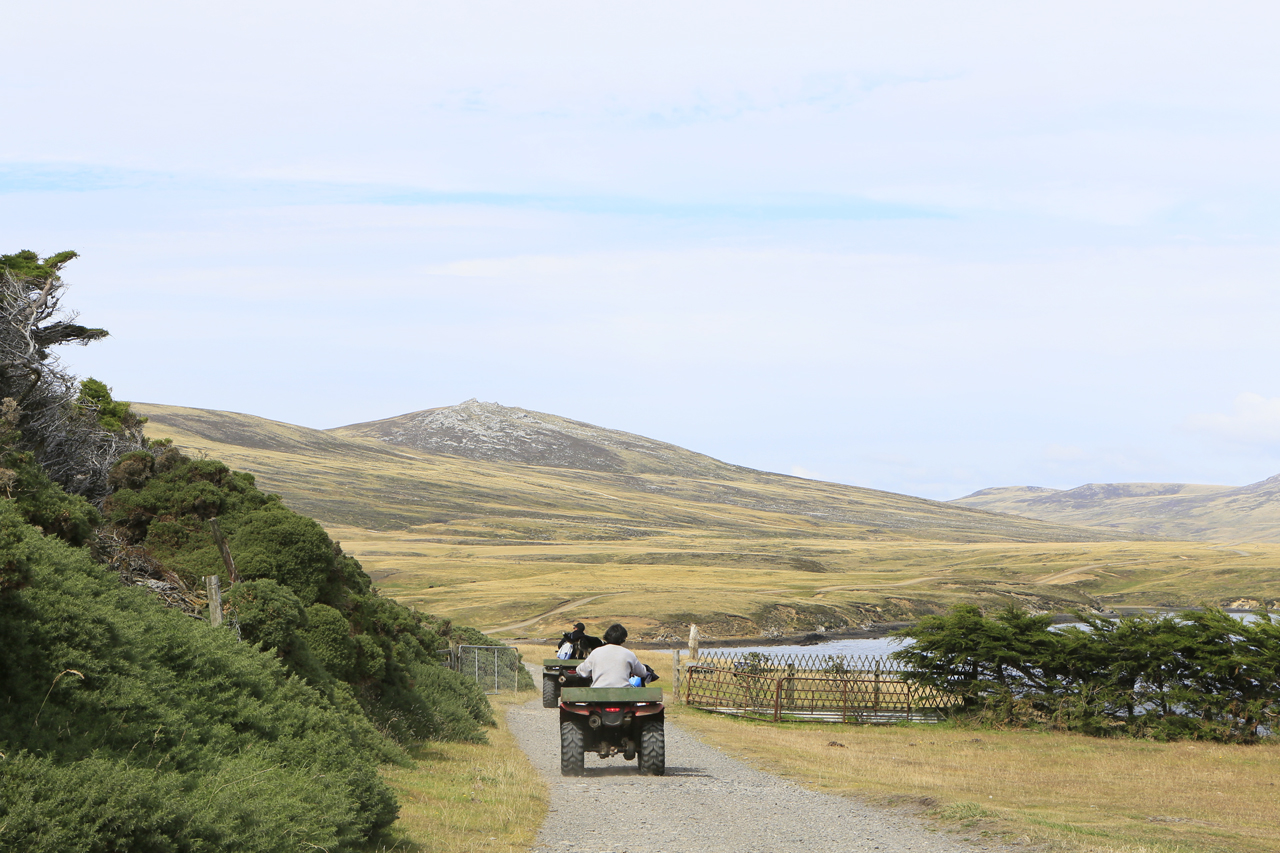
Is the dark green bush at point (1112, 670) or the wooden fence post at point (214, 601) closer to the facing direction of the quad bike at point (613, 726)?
the dark green bush

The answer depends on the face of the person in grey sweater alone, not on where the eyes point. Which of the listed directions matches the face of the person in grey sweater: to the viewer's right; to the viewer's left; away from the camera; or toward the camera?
away from the camera

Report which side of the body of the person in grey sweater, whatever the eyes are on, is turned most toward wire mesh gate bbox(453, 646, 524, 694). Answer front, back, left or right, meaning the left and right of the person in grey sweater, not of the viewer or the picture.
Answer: front

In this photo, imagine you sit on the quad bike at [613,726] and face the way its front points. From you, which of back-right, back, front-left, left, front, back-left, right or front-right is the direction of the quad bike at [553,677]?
front

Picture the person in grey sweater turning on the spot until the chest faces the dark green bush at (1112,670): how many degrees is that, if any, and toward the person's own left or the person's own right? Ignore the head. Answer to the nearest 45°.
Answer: approximately 45° to the person's own right

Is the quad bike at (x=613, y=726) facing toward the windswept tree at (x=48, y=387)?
no

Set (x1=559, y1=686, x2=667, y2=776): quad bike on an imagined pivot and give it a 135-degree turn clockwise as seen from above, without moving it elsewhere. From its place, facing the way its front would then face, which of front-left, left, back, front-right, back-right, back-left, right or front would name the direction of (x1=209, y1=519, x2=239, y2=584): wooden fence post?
back-right

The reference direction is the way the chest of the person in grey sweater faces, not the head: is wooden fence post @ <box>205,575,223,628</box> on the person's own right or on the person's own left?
on the person's own left

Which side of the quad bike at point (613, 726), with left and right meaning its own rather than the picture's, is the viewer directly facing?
back

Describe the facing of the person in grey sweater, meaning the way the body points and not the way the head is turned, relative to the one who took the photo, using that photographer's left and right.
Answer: facing away from the viewer

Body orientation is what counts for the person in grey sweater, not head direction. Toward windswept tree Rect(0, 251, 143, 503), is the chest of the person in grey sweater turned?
no

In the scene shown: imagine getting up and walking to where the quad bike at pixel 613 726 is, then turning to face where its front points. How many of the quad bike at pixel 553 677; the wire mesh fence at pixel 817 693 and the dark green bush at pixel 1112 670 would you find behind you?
0

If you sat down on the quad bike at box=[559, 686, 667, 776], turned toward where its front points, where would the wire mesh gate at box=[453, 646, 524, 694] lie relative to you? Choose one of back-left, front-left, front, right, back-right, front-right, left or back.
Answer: front

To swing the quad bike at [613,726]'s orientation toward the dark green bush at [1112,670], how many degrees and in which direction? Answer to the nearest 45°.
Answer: approximately 45° to its right

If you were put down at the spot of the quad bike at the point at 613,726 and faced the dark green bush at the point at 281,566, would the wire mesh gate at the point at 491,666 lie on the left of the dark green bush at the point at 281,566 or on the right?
right
